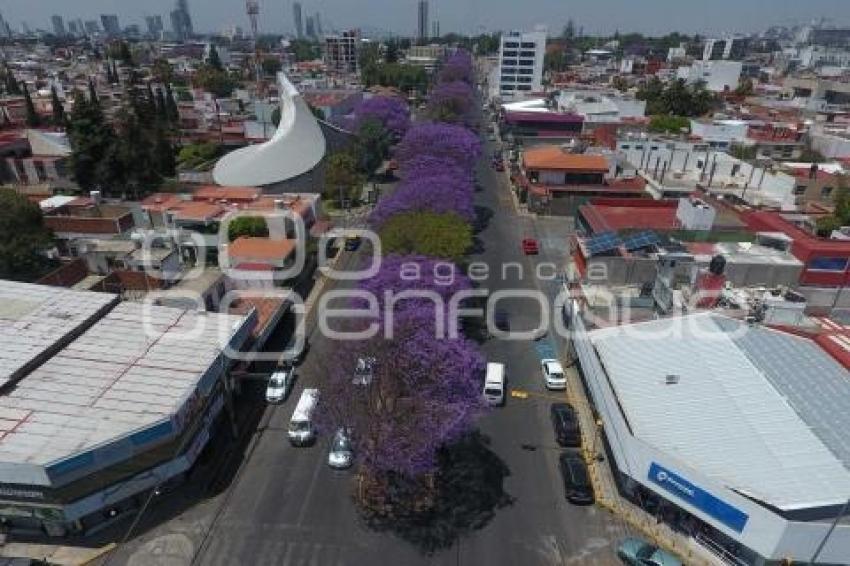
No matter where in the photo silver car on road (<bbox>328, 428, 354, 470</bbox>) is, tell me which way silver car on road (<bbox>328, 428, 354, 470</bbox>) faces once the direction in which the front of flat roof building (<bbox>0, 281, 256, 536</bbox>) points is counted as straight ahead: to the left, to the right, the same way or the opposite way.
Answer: to the right

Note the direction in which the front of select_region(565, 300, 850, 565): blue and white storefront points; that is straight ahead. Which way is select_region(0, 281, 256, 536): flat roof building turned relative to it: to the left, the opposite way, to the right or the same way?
the opposite way

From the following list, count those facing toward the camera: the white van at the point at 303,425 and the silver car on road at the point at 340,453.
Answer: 2

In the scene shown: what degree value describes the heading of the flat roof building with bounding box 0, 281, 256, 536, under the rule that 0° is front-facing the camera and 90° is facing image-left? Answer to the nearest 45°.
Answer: approximately 315°

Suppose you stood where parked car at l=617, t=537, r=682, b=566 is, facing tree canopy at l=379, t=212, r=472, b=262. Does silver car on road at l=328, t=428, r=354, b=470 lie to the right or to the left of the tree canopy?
left

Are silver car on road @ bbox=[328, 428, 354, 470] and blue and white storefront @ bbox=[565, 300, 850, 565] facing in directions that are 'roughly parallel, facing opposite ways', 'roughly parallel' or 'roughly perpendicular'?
roughly perpendicular

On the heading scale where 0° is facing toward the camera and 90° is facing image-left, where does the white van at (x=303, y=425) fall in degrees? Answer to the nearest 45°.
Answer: approximately 0°

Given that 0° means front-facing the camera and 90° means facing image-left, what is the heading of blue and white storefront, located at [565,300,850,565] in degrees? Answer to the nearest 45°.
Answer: approximately 45°

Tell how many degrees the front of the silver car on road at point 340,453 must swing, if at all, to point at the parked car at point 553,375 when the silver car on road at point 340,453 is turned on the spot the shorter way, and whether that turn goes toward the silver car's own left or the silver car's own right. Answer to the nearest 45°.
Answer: approximately 90° to the silver car's own left

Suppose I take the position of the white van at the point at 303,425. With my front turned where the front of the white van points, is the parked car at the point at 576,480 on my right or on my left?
on my left

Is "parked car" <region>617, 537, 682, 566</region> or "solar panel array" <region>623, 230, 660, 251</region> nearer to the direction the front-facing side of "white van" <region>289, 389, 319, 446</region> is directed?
the parked car

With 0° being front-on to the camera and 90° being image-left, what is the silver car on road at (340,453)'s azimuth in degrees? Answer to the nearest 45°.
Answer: approximately 0°

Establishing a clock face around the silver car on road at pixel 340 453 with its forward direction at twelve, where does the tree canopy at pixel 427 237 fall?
The tree canopy is roughly at 7 o'clock from the silver car on road.

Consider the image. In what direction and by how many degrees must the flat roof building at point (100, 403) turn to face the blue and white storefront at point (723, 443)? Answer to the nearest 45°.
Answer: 0° — it already faces it
